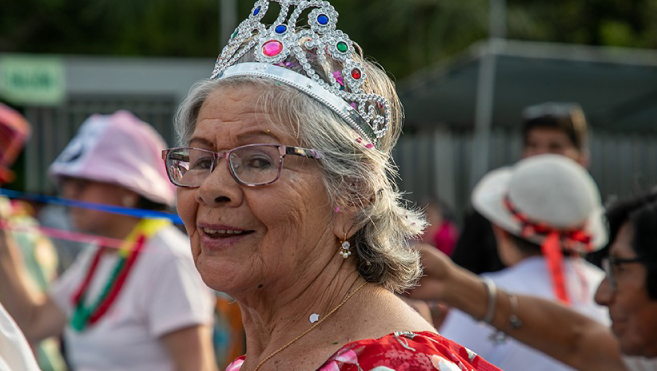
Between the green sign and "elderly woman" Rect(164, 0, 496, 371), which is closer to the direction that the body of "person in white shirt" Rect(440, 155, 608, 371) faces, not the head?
the green sign

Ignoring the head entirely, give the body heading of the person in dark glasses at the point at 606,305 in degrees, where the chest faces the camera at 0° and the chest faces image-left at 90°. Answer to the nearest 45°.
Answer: approximately 90°

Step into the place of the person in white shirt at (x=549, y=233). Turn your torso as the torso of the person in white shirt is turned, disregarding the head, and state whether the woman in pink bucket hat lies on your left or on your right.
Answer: on your left

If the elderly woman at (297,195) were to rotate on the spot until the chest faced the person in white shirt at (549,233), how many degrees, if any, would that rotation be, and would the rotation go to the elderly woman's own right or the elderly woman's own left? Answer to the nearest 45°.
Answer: approximately 180°

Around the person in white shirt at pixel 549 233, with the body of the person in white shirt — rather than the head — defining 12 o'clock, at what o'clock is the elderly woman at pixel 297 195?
The elderly woman is roughly at 8 o'clock from the person in white shirt.

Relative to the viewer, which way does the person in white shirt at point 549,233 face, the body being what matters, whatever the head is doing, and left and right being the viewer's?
facing away from the viewer and to the left of the viewer

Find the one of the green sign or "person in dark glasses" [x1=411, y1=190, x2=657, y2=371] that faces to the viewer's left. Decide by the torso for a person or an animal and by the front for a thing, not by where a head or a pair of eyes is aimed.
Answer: the person in dark glasses

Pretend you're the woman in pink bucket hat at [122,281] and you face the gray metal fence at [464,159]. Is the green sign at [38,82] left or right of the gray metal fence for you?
left

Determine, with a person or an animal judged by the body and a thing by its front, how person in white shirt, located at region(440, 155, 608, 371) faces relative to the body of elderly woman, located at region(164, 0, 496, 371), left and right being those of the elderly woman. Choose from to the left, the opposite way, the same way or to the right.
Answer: to the right
